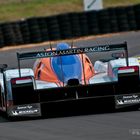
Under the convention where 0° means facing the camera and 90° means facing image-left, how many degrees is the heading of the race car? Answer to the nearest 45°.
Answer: approximately 180°
